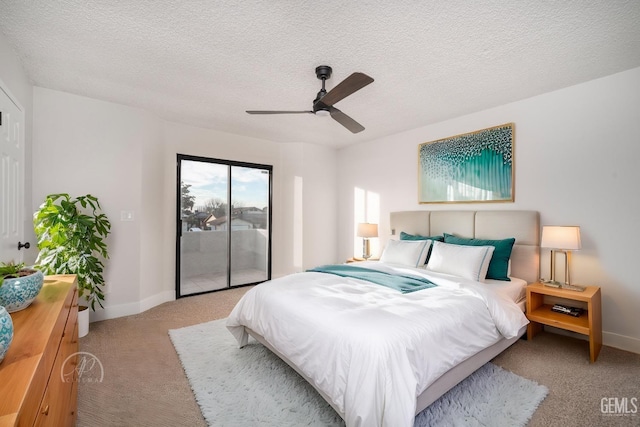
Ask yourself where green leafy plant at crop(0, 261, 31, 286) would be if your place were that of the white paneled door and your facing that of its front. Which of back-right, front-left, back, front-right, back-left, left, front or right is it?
right

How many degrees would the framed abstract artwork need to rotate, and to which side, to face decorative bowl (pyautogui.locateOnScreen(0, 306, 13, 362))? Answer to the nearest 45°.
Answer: approximately 45° to its left

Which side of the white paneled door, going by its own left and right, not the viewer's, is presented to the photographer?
right

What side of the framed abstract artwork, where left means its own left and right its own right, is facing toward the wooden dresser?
front

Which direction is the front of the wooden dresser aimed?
to the viewer's right

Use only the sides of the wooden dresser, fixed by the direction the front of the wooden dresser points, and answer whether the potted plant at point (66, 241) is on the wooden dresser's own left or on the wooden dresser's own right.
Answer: on the wooden dresser's own left

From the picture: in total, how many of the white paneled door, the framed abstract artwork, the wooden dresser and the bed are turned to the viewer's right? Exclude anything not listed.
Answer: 2

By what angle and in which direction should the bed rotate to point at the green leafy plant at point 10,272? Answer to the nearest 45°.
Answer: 0° — it already faces it

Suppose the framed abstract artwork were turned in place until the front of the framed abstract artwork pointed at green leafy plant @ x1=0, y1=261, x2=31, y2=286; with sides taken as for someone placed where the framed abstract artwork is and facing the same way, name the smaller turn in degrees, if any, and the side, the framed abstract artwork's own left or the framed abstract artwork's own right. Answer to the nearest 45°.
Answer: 0° — it already faces it

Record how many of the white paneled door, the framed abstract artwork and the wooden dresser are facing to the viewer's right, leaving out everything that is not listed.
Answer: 2

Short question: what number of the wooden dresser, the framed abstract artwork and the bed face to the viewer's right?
1

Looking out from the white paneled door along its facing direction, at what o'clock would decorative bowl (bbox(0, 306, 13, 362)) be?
The decorative bowl is roughly at 3 o'clock from the white paneled door.

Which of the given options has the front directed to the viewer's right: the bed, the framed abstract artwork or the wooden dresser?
the wooden dresser

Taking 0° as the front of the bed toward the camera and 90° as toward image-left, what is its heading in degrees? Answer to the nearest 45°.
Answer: approximately 45°
